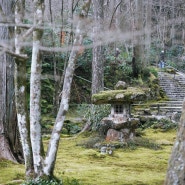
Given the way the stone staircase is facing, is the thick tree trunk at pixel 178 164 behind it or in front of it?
in front

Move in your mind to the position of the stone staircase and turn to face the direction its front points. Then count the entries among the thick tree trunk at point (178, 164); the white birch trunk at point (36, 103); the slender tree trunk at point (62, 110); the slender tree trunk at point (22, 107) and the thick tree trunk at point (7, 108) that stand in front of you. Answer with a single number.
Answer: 5

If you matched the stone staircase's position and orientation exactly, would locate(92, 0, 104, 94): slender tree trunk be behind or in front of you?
in front

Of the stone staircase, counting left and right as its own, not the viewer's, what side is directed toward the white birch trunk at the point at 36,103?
front

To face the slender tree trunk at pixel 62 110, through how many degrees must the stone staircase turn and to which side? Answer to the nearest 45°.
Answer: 0° — it already faces it

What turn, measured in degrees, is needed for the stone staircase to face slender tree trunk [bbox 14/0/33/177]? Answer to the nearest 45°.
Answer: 0° — it already faces it

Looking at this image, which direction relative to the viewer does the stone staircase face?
toward the camera

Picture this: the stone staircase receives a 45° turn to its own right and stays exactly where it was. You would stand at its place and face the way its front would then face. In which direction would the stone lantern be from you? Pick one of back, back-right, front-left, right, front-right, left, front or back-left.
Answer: front-left
